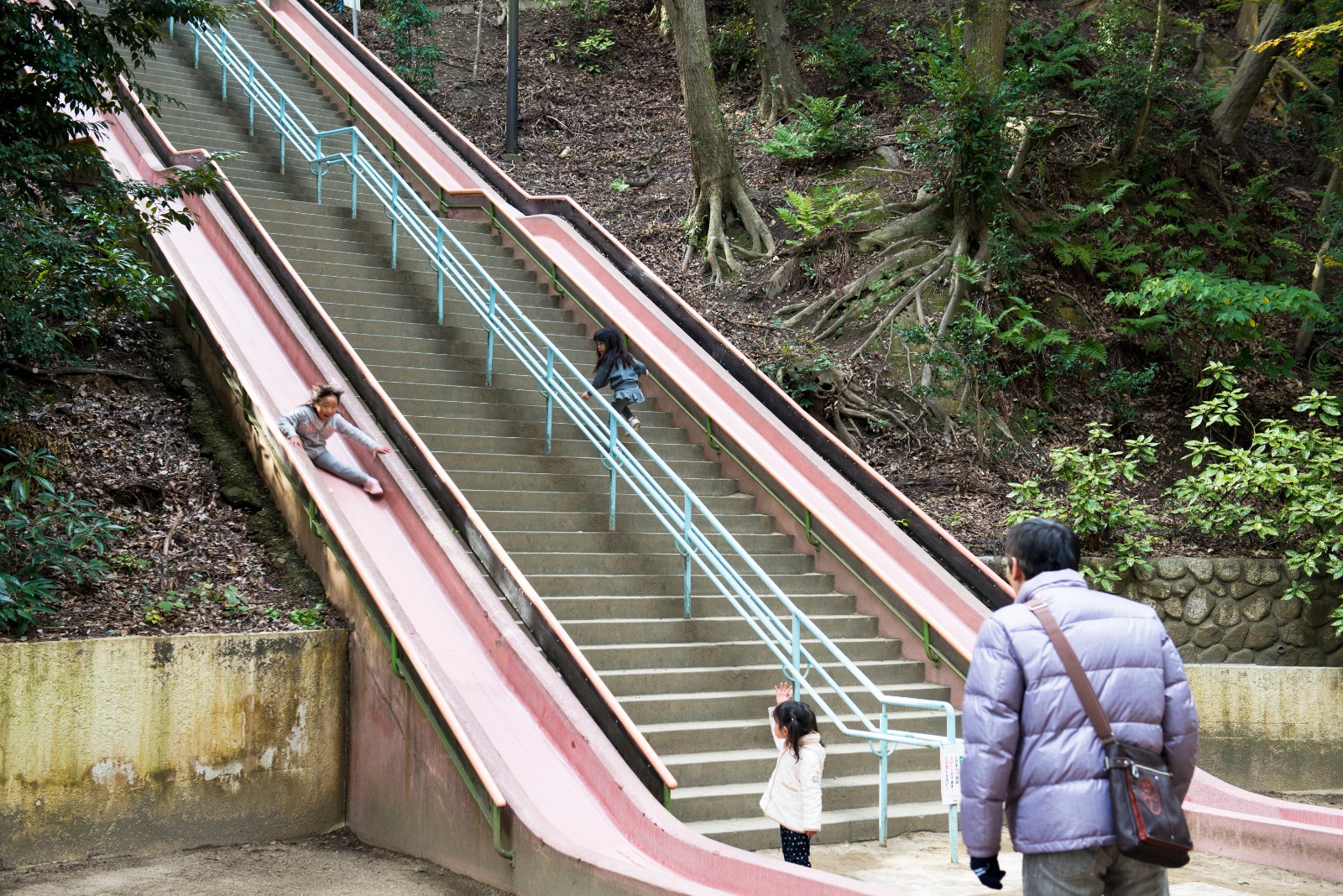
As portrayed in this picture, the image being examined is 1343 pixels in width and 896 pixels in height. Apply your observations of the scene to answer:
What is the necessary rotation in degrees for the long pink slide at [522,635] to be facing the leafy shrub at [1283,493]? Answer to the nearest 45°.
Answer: approximately 90° to its left

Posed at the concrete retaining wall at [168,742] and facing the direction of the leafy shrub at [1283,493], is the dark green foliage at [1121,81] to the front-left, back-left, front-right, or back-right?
front-left

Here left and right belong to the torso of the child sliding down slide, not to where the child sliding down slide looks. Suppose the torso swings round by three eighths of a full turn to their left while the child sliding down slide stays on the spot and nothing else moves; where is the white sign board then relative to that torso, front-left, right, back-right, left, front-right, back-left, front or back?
back-right

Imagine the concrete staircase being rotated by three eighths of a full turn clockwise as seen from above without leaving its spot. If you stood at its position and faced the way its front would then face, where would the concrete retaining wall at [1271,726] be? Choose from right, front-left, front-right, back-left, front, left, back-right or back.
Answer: back

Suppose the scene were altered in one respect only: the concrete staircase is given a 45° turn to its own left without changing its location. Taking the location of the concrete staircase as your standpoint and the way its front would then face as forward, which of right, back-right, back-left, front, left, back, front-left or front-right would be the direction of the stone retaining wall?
front

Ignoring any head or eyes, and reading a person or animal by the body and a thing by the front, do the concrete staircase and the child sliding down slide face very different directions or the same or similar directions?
same or similar directions

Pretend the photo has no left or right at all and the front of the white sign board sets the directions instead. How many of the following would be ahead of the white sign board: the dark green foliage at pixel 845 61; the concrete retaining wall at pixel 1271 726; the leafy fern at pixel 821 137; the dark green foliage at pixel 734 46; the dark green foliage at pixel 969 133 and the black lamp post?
0

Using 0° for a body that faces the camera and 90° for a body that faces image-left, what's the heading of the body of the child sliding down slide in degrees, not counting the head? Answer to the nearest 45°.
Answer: approximately 315°

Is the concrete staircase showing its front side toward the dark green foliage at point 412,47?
no

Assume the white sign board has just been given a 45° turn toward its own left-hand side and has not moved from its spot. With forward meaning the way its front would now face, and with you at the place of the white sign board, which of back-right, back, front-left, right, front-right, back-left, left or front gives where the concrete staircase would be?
back

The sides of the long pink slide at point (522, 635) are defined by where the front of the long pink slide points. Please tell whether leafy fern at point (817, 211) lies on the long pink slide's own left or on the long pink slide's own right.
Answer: on the long pink slide's own left

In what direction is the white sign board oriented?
toward the camera

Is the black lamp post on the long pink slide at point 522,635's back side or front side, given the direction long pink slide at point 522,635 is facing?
on the back side

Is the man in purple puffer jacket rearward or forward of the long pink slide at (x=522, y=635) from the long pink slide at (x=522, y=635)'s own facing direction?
forward

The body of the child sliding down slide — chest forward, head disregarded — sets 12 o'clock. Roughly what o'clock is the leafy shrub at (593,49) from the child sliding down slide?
The leafy shrub is roughly at 8 o'clock from the child sliding down slide.

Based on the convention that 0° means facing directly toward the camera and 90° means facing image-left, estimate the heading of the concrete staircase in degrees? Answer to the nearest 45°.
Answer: approximately 315°

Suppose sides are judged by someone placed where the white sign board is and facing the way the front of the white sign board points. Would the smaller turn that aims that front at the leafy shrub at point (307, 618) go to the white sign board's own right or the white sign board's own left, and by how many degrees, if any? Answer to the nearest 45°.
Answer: approximately 90° to the white sign board's own right

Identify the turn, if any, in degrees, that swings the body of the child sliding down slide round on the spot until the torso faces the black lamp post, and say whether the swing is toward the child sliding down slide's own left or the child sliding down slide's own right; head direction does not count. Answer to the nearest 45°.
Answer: approximately 135° to the child sliding down slide's own left
